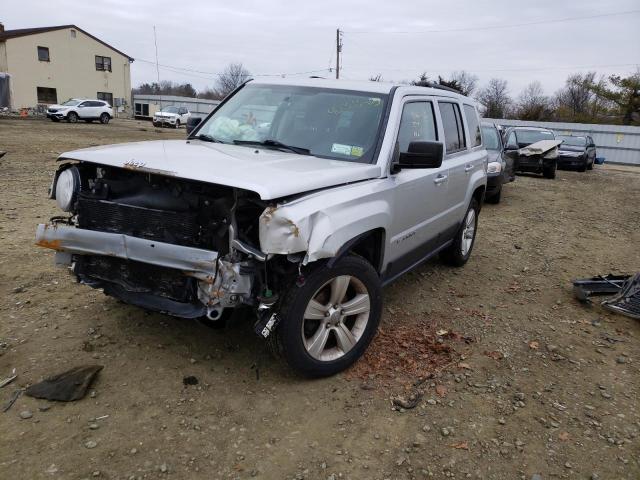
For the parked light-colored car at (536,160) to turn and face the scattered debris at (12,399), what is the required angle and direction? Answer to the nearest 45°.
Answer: approximately 45° to its right

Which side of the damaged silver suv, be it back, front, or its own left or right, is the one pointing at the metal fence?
back

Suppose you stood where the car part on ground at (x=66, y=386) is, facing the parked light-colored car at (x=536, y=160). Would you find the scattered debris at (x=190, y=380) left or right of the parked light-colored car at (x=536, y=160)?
right

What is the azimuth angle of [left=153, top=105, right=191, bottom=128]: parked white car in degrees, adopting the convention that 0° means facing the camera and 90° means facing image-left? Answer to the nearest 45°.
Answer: approximately 45°

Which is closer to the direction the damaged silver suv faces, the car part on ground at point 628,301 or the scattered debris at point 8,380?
the scattered debris

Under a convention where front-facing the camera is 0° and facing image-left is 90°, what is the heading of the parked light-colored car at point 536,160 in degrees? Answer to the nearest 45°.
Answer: approximately 315°

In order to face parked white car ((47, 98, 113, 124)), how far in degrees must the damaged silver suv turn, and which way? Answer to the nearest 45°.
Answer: approximately 135° to its right

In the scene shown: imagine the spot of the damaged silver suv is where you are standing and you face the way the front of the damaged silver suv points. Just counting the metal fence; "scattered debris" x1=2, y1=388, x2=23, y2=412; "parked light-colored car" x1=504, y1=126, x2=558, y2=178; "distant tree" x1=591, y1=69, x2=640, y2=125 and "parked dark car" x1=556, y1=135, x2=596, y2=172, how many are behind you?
4

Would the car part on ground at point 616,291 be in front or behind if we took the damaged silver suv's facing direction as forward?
behind

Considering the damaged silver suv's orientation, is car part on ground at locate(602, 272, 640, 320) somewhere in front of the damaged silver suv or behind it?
behind

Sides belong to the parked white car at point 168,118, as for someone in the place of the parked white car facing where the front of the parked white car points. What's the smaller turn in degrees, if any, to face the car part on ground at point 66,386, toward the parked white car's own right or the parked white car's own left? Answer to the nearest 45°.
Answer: approximately 45° to the parked white car's own left

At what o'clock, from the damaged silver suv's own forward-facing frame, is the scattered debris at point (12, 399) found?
The scattered debris is roughly at 1 o'clock from the damaged silver suv.
